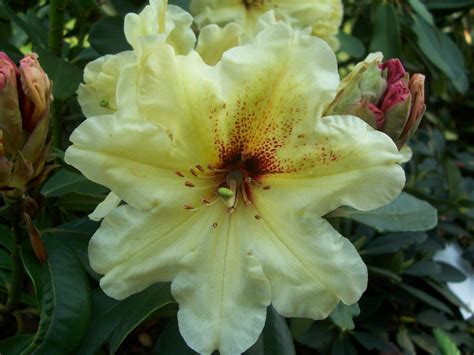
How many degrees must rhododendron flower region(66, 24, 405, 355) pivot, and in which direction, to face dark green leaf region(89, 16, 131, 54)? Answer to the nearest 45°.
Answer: approximately 135° to its right

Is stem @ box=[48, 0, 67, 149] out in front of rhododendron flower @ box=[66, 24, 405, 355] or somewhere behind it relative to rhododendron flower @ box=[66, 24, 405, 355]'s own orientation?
behind

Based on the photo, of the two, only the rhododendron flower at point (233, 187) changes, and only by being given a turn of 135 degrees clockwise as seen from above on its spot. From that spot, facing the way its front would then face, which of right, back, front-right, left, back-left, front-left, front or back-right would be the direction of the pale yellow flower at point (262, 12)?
front-right

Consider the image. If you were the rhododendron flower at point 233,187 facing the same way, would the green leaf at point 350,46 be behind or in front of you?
behind

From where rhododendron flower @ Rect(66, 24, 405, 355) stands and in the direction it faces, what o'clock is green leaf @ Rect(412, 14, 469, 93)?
The green leaf is roughly at 7 o'clock from the rhododendron flower.

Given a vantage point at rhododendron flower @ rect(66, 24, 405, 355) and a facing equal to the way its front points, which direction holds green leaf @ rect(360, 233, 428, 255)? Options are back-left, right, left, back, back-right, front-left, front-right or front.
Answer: back-left

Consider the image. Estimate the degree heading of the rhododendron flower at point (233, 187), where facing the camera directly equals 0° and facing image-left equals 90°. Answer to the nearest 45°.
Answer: approximately 0°

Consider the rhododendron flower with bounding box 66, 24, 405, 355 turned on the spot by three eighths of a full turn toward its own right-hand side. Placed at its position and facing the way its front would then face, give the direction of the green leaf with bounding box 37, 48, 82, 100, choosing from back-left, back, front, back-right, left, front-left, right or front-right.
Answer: front
